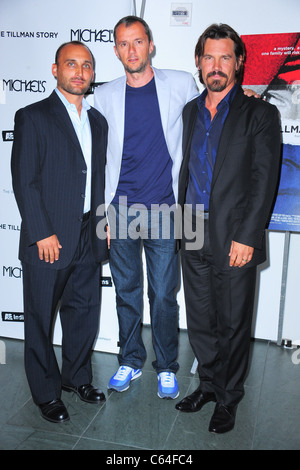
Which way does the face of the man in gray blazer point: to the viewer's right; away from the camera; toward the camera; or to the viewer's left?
toward the camera

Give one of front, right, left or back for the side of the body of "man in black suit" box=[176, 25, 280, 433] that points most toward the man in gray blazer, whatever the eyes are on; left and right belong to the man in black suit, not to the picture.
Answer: right

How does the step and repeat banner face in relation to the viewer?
toward the camera

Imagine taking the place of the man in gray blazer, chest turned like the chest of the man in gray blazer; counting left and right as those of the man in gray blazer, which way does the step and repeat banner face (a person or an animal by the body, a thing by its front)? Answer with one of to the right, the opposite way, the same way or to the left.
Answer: the same way

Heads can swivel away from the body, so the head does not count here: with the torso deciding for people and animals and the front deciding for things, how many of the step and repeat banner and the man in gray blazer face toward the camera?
2

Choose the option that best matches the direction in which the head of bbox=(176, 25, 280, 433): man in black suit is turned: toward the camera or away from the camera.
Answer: toward the camera

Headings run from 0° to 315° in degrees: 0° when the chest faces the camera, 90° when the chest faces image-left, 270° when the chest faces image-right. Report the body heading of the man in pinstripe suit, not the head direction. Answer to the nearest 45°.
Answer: approximately 315°

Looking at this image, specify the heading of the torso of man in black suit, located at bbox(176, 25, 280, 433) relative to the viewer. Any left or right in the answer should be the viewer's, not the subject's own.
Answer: facing the viewer and to the left of the viewer

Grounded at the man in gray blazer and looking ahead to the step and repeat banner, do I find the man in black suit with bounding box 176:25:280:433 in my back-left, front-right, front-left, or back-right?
back-right
